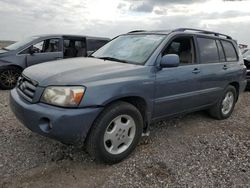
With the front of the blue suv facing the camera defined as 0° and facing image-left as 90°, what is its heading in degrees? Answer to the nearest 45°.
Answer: approximately 45°

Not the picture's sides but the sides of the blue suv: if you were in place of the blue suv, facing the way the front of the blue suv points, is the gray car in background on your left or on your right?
on your right
